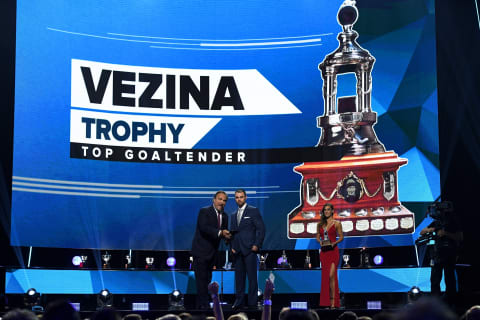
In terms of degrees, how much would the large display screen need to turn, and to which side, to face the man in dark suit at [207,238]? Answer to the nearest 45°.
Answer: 0° — it already faces them

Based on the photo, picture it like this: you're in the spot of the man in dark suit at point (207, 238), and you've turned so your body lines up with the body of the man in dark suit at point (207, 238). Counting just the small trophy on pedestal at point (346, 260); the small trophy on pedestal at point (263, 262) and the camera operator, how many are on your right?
0

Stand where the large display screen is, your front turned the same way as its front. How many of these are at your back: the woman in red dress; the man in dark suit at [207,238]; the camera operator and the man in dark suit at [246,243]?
0

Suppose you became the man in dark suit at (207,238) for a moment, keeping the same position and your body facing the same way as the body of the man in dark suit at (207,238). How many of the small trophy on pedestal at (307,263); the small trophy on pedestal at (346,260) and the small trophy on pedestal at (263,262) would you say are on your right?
0

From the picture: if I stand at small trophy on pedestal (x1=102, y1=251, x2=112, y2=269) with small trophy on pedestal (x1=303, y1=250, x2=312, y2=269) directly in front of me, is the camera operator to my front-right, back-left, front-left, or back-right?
front-right

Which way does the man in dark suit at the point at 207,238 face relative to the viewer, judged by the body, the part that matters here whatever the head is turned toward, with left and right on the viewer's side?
facing the viewer and to the right of the viewer

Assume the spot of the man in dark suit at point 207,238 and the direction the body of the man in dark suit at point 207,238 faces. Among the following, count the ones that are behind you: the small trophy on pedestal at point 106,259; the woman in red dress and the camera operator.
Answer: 1

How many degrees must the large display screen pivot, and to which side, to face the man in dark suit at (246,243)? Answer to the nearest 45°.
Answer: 0° — it already faces them

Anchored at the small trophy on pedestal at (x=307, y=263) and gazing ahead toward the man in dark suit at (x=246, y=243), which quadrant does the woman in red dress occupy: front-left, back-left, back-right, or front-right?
front-left

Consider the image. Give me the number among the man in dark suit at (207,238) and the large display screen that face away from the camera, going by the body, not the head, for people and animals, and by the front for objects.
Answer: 0

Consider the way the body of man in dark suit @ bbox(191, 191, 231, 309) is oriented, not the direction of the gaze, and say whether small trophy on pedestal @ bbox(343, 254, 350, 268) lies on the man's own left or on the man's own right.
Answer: on the man's own left

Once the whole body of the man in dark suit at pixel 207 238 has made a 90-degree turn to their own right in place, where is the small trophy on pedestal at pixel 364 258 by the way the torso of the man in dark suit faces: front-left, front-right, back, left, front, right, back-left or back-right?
back

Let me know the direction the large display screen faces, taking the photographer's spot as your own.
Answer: facing the viewer

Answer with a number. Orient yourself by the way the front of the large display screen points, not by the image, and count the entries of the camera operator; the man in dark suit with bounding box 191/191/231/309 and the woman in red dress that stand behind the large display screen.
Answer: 0
